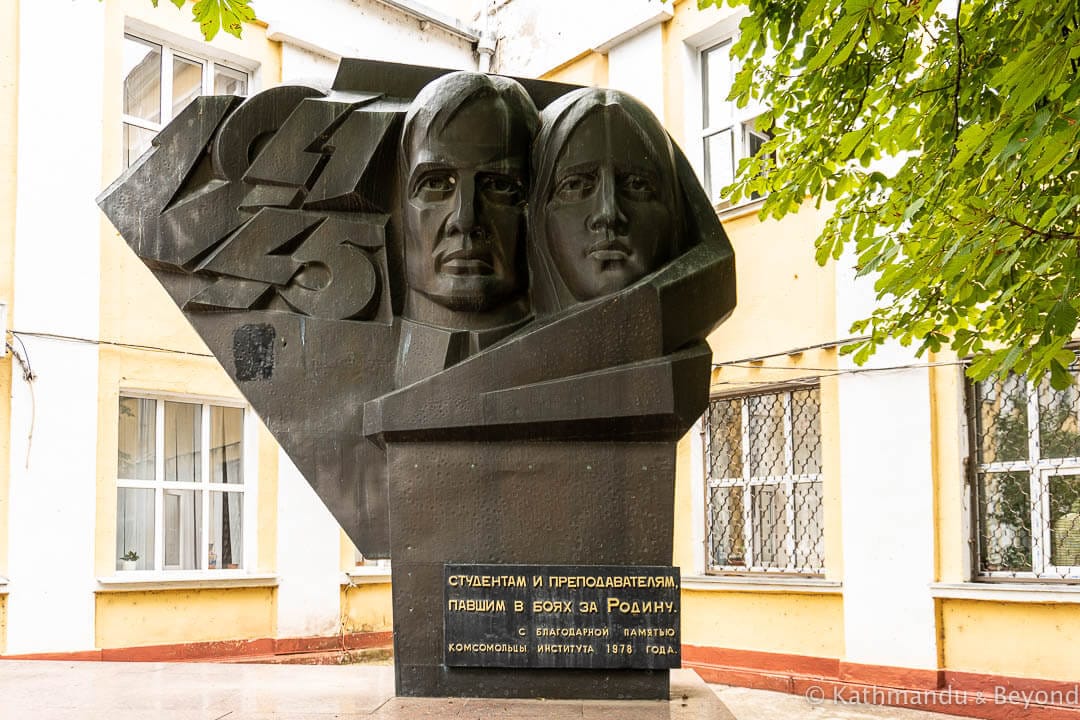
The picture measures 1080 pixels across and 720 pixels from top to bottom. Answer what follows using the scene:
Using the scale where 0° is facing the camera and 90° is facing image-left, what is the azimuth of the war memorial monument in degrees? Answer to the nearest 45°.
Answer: approximately 0°

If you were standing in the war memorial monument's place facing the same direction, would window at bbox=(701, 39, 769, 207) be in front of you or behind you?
behind

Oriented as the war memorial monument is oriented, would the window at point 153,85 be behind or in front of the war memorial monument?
behind

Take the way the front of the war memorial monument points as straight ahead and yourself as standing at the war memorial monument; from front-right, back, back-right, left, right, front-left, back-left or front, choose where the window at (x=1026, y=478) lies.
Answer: back-left
